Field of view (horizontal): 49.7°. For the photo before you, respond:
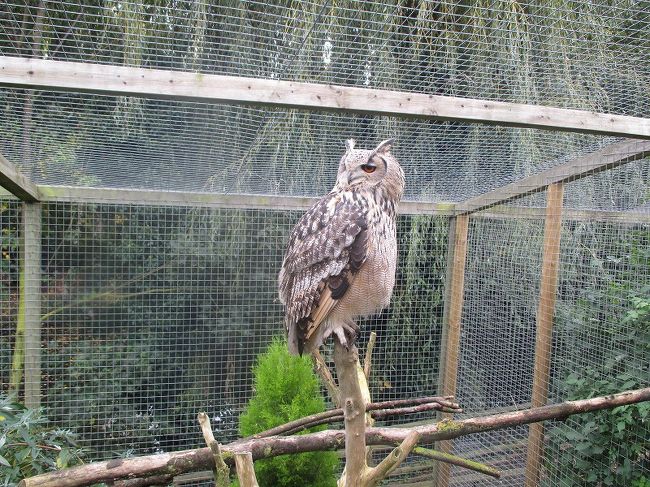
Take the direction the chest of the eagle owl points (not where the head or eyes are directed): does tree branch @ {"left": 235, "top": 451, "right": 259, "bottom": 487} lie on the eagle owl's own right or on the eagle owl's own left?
on the eagle owl's own right

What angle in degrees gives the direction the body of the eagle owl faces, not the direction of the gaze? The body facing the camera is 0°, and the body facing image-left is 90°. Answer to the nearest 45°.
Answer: approximately 270°
